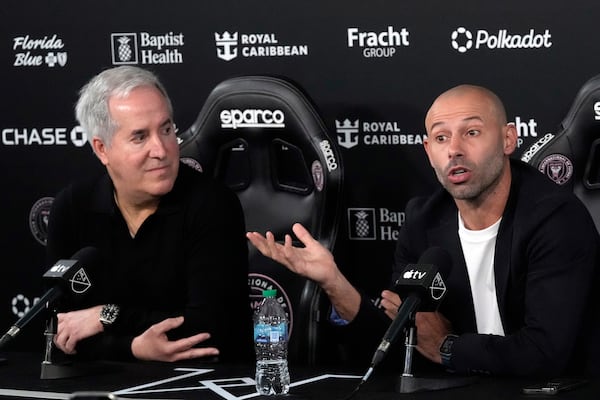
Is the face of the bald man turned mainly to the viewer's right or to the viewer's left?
to the viewer's left

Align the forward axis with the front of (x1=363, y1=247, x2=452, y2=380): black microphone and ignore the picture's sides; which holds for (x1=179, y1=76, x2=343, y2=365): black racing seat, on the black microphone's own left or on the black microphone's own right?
on the black microphone's own left

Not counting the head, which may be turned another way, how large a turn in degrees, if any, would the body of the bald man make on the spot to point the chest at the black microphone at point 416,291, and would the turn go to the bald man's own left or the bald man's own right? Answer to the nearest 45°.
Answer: approximately 45° to the bald man's own left

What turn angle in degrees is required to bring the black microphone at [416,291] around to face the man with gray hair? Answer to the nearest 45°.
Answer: approximately 90° to its left

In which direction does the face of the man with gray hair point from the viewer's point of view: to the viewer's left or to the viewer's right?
to the viewer's right

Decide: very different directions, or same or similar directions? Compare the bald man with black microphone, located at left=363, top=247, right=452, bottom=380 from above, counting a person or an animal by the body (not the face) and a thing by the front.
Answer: very different directions

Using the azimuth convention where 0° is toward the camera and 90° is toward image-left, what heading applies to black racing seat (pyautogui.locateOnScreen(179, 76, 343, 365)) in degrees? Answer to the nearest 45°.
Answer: approximately 0°

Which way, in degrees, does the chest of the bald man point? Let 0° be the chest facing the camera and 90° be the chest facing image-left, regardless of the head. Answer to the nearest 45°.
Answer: approximately 45°

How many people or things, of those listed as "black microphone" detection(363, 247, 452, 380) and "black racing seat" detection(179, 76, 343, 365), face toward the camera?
1

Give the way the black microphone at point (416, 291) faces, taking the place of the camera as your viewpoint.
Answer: facing away from the viewer and to the right of the viewer
